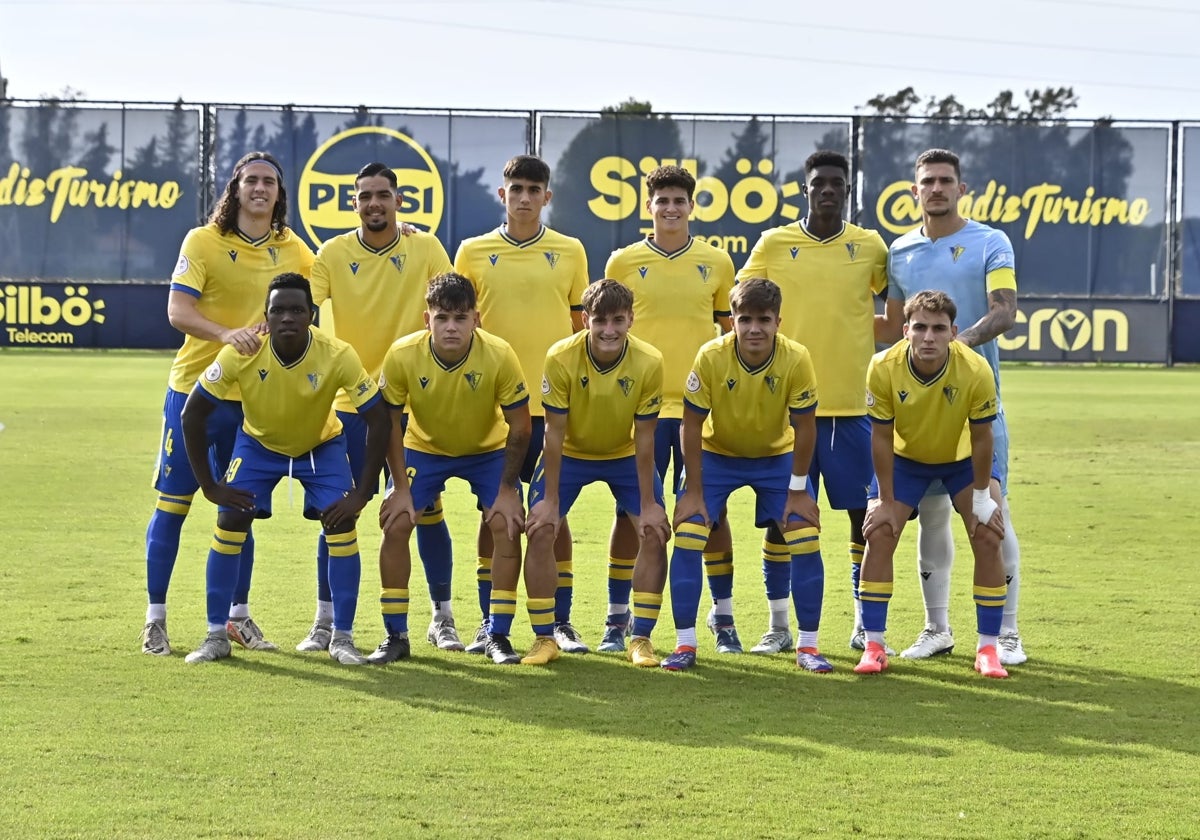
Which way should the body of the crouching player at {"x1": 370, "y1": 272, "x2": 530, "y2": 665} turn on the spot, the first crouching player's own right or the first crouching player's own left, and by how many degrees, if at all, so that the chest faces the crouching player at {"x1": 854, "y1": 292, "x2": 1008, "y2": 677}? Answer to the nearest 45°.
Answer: approximately 90° to the first crouching player's own left

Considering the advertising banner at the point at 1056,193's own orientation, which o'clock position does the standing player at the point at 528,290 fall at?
The standing player is roughly at 12 o'clock from the advertising banner.

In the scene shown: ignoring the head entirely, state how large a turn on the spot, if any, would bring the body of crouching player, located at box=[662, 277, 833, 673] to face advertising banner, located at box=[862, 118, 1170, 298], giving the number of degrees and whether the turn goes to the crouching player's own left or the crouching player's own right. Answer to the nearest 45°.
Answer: approximately 180°

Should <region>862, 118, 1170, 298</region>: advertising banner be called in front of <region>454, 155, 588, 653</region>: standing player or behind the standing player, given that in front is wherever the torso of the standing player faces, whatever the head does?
behind

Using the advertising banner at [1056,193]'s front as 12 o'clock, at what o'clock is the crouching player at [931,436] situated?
The crouching player is roughly at 12 o'clock from the advertising banner.

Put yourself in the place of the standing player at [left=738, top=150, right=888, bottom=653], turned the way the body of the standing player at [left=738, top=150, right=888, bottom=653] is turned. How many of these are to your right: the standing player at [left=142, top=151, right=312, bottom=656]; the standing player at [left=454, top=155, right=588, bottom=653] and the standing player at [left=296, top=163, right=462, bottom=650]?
3

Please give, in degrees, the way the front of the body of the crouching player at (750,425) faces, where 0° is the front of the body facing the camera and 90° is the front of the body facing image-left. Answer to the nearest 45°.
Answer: approximately 0°

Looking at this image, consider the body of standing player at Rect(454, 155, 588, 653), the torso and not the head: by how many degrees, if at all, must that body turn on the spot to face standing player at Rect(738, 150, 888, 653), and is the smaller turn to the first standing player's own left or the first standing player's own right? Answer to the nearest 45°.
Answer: approximately 90° to the first standing player's own left
